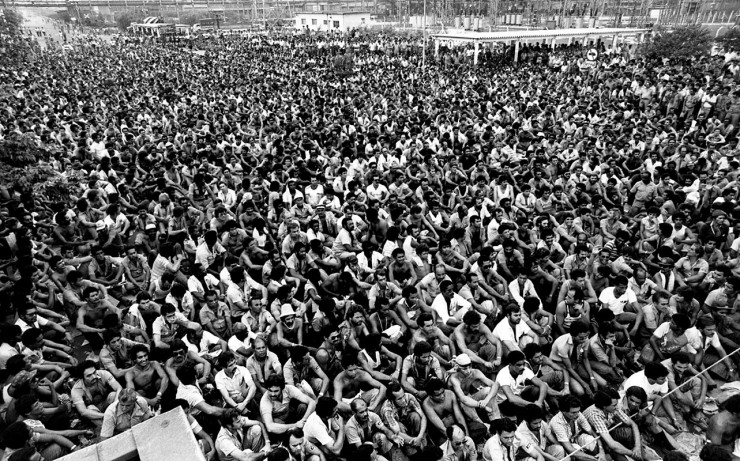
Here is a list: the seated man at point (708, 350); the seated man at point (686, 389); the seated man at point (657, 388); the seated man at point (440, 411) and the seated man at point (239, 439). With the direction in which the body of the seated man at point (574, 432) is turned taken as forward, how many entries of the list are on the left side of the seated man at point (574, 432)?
3

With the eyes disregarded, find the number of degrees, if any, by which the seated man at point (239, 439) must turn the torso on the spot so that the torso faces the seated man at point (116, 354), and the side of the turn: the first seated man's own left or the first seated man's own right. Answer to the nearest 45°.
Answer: approximately 180°

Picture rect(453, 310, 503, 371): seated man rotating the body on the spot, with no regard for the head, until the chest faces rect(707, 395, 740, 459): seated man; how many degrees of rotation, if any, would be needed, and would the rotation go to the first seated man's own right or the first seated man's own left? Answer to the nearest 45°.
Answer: approximately 45° to the first seated man's own left

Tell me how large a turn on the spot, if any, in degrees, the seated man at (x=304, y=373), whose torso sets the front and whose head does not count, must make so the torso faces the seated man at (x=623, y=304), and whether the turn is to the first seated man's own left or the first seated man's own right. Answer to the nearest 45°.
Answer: approximately 45° to the first seated man's own left

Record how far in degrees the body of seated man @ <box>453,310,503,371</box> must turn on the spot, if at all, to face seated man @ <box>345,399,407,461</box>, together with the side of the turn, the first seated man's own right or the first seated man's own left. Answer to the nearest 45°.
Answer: approximately 90° to the first seated man's own right

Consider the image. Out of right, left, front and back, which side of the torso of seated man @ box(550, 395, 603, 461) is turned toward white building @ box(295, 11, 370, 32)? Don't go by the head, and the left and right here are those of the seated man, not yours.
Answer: back

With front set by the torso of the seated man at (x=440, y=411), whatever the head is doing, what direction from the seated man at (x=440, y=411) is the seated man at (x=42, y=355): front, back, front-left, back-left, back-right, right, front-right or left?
back-right

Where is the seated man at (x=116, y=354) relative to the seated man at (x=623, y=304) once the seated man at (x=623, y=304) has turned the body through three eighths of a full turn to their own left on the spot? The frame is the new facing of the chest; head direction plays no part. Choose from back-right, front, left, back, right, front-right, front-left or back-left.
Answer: back-left

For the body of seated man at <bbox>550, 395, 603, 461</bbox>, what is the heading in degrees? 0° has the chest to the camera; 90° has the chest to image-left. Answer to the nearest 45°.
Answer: approximately 315°

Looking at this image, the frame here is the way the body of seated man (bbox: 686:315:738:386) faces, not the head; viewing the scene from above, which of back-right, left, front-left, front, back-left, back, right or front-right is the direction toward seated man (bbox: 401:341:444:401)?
right
